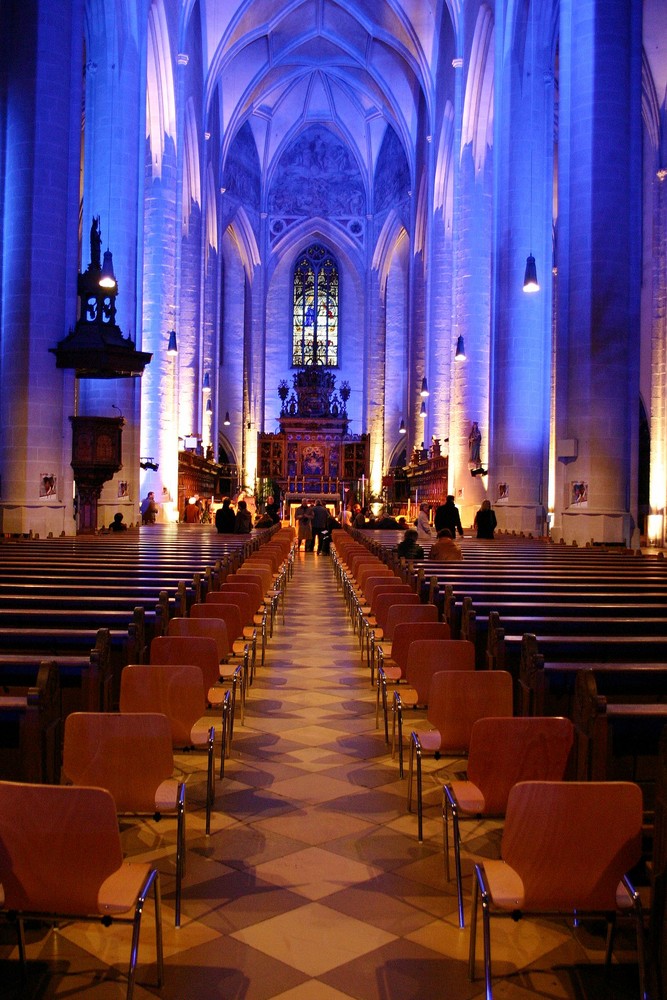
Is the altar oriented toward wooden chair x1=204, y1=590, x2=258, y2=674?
yes

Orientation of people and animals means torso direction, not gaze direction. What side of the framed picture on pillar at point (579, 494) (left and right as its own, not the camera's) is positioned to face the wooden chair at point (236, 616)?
front

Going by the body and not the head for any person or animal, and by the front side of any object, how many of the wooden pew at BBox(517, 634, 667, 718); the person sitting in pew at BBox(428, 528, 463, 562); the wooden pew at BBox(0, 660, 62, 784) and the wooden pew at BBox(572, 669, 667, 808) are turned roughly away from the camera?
4

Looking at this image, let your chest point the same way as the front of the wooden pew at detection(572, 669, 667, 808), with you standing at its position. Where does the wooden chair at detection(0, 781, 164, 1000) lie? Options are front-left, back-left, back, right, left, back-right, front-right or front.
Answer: back-left

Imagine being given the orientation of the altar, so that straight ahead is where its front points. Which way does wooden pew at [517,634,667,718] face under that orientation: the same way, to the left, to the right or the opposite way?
the opposite way

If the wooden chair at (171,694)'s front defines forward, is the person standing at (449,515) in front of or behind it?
in front

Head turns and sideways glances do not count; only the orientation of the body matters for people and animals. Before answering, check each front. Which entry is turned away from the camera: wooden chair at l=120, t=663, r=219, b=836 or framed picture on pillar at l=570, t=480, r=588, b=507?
the wooden chair

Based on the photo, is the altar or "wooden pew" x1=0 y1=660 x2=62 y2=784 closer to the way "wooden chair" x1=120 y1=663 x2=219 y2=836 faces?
the altar

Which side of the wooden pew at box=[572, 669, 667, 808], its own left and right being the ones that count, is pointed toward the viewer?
back

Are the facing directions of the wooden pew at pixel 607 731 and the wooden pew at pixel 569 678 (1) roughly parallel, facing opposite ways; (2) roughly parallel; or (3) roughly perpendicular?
roughly parallel

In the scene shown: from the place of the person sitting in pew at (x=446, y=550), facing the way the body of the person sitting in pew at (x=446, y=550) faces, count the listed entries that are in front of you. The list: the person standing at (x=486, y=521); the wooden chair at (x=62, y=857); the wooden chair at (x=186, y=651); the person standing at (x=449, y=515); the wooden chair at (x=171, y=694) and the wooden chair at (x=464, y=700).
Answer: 2

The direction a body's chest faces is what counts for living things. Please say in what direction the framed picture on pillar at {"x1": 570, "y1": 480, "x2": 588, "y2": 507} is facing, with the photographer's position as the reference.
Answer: facing the viewer

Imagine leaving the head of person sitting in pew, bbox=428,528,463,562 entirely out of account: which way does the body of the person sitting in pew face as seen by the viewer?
away from the camera

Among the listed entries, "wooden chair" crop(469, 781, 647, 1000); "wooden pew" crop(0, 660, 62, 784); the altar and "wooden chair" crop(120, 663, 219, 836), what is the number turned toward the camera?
1

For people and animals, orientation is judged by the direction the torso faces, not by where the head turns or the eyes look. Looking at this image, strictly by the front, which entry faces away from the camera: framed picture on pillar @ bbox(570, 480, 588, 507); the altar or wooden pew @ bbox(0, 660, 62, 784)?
the wooden pew

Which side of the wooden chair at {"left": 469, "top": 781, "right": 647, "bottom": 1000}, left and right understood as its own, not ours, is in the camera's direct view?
back

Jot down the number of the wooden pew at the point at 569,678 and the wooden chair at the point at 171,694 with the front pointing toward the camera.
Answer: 0

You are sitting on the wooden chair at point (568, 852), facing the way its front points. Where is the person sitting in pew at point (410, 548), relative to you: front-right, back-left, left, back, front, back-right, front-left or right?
front

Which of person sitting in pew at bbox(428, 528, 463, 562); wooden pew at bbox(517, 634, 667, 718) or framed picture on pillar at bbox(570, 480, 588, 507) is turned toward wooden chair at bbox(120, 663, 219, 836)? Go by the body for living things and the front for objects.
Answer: the framed picture on pillar

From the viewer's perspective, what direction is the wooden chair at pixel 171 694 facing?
away from the camera

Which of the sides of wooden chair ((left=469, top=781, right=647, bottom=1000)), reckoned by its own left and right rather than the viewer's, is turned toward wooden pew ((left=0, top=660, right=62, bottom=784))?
left

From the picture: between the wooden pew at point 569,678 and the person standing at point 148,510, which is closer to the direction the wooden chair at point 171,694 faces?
the person standing
